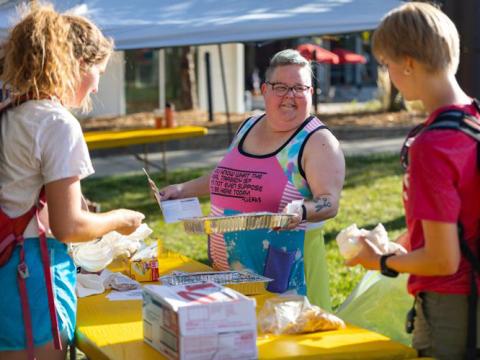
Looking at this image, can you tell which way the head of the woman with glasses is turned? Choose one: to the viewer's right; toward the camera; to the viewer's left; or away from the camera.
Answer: toward the camera

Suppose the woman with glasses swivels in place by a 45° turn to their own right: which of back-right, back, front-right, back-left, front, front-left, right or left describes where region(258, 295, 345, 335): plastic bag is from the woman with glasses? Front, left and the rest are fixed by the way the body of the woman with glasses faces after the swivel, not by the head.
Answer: left

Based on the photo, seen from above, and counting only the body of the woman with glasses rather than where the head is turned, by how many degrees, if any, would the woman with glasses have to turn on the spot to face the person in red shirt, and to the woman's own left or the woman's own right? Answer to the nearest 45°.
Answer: approximately 45° to the woman's own left

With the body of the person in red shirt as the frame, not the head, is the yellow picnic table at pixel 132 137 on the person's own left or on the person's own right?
on the person's own right

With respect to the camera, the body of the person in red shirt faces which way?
to the viewer's left

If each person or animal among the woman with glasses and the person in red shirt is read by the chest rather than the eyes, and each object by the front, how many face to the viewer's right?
0

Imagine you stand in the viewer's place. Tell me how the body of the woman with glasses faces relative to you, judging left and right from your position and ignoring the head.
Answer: facing the viewer and to the left of the viewer

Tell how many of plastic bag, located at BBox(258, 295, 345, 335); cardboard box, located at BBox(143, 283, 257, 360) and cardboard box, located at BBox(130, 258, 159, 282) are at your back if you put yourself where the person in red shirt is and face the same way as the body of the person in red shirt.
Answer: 0

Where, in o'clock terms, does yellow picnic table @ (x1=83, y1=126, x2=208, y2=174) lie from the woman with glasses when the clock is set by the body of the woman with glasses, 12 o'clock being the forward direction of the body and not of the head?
The yellow picnic table is roughly at 4 o'clock from the woman with glasses.

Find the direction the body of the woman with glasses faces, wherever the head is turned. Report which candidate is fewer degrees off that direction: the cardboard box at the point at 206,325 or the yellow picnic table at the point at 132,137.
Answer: the cardboard box

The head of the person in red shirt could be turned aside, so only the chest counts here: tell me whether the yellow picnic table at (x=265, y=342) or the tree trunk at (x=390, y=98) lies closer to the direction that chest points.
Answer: the yellow picnic table

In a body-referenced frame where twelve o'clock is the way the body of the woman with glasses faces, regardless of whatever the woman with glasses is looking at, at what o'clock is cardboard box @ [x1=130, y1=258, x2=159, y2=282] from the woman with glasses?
The cardboard box is roughly at 1 o'clock from the woman with glasses.
